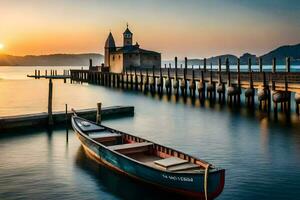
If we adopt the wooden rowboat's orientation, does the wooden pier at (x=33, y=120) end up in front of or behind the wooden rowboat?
in front

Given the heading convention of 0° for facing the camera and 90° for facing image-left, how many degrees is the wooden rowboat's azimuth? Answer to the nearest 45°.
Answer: approximately 135°
